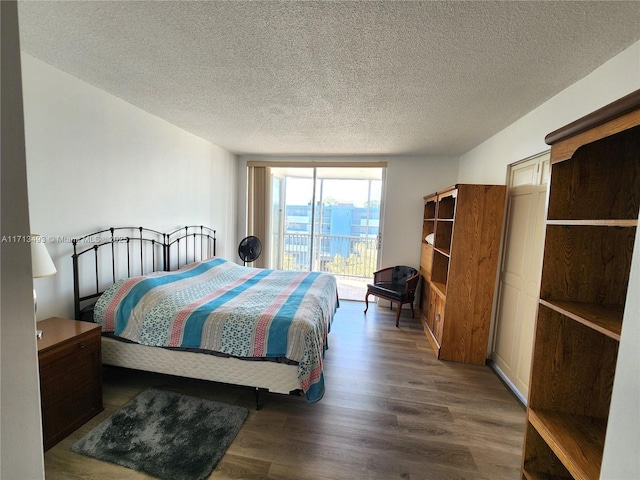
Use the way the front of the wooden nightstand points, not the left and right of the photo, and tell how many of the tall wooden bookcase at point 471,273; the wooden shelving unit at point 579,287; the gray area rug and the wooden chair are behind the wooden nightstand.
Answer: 0

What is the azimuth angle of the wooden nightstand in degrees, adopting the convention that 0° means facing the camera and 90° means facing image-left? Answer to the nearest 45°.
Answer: approximately 315°

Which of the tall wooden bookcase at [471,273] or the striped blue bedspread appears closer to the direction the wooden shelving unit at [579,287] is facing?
the striped blue bedspread

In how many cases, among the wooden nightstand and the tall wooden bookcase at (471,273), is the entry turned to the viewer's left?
1

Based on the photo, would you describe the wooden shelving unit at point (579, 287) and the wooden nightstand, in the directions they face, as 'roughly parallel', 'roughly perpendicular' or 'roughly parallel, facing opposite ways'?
roughly parallel, facing opposite ways

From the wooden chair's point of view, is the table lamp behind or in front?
in front

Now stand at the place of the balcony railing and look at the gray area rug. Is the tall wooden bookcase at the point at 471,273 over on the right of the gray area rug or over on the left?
left

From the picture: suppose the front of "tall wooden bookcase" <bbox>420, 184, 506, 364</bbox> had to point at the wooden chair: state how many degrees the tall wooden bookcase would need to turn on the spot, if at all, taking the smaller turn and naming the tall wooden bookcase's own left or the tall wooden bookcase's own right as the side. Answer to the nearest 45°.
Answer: approximately 45° to the tall wooden bookcase's own right

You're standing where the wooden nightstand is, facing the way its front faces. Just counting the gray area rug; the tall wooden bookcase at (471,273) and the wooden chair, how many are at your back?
0

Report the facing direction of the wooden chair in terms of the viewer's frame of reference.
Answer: facing the viewer and to the left of the viewer

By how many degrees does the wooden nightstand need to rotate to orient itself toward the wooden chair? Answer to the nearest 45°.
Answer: approximately 45° to its left

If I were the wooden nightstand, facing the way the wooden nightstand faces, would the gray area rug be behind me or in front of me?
in front

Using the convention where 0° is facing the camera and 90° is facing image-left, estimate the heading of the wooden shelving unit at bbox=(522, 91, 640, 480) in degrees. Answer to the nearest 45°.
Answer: approximately 45°

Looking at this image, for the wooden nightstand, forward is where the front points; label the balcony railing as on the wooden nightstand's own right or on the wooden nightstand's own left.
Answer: on the wooden nightstand's own left

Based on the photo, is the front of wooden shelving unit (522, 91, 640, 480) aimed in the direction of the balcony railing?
no

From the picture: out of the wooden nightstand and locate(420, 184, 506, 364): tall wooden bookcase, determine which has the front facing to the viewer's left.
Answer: the tall wooden bookcase

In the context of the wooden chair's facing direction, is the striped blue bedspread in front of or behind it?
in front
